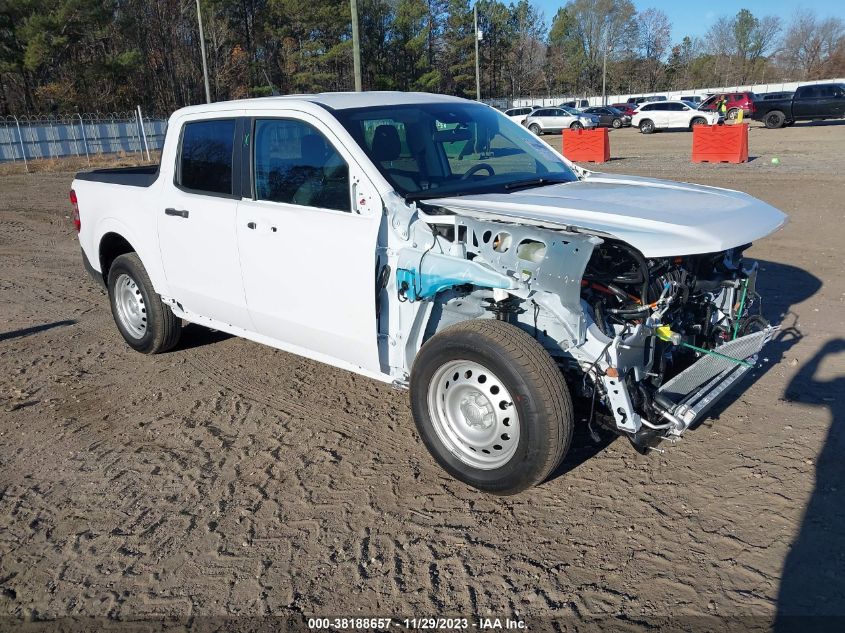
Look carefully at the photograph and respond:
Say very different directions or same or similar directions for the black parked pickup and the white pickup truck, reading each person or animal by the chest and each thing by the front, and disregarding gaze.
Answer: same or similar directions

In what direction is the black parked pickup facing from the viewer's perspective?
to the viewer's right

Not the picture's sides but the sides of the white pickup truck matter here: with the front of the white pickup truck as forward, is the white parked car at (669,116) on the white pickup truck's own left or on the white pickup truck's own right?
on the white pickup truck's own left

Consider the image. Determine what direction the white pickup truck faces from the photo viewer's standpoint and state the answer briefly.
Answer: facing the viewer and to the right of the viewer

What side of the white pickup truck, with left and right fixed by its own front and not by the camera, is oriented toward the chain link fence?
back

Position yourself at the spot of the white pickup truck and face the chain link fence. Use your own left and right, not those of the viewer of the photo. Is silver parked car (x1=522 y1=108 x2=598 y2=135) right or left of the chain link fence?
right

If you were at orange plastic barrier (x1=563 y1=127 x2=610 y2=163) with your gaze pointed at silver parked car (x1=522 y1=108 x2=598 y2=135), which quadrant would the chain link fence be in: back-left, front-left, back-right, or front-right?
front-left
